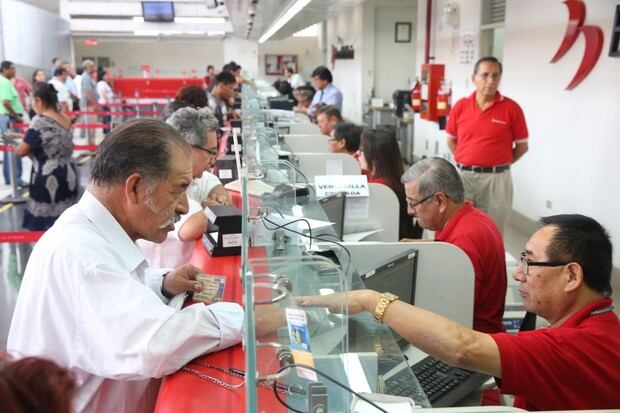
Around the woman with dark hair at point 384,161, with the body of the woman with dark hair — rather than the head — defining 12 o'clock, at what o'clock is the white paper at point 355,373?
The white paper is roughly at 9 o'clock from the woman with dark hair.

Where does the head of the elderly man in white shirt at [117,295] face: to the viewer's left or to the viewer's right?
to the viewer's right

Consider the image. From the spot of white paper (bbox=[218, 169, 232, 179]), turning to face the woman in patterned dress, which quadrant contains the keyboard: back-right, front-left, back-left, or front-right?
back-left

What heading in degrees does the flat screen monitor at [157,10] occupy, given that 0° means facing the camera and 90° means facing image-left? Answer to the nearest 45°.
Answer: approximately 0°

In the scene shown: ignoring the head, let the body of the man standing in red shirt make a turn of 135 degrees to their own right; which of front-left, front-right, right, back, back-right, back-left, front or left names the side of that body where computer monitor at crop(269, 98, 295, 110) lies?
front

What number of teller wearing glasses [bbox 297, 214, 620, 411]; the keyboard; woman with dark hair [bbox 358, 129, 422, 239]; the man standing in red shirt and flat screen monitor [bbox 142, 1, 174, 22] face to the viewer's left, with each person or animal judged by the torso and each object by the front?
2

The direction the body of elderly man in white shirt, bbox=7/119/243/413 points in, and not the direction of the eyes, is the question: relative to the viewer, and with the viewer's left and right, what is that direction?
facing to the right of the viewer
